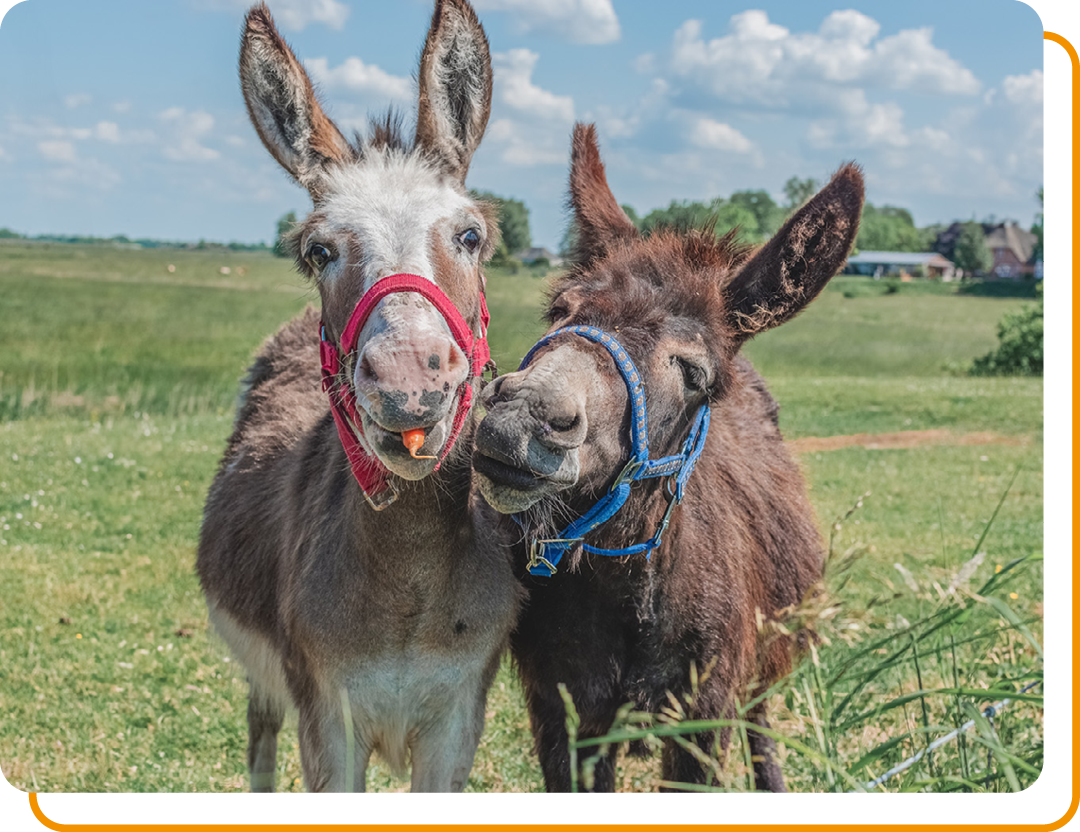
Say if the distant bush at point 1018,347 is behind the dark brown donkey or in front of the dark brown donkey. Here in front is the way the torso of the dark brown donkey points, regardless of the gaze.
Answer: behind

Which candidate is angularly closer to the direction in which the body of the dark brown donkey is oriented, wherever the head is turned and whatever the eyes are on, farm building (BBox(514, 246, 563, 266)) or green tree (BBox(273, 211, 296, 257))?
the green tree

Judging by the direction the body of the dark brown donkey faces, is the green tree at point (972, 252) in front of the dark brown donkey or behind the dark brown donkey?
behind

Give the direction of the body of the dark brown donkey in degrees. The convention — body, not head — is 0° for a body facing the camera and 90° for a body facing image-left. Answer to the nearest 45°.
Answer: approximately 45°
